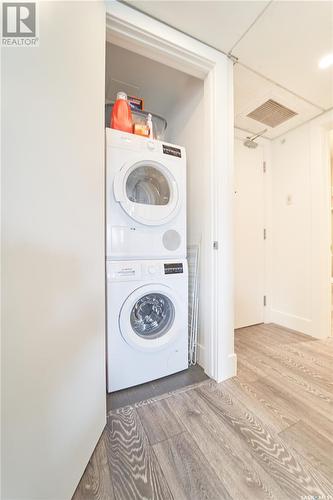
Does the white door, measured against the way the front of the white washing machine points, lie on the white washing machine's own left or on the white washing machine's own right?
on the white washing machine's own left

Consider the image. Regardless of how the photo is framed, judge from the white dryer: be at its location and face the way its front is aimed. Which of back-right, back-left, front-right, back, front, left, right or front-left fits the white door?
left

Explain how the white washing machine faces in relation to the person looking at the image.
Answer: facing the viewer and to the right of the viewer
